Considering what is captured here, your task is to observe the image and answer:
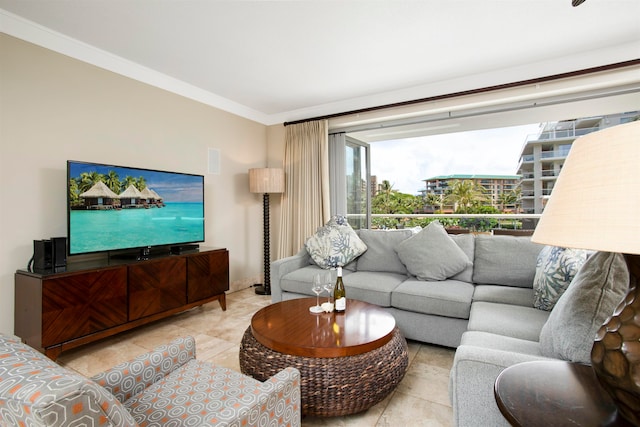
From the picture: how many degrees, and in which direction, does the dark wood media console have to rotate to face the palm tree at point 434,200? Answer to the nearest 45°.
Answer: approximately 45° to its left

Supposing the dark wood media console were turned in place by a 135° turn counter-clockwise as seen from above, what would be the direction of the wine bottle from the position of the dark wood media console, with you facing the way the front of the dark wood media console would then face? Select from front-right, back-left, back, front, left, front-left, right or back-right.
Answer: back-right

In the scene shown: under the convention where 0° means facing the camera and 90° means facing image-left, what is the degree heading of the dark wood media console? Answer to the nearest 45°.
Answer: approximately 315°

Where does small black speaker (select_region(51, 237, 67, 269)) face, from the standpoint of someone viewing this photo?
facing the viewer and to the right of the viewer

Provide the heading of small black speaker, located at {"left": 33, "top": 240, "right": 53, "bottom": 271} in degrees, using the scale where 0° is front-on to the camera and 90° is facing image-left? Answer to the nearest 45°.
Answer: approximately 315°

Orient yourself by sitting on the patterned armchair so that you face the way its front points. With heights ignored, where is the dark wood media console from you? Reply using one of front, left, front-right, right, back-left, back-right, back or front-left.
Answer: front-left

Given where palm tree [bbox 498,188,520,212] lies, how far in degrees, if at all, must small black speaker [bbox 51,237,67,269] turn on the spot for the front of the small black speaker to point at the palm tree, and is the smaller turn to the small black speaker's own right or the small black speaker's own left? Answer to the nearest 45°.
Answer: approximately 45° to the small black speaker's own left

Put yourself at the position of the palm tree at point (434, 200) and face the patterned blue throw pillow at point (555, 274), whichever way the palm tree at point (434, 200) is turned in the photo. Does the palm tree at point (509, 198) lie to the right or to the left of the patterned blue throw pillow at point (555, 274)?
left

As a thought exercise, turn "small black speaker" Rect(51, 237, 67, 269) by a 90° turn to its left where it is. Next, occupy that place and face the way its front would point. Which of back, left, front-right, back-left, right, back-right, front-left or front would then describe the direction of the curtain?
front-right

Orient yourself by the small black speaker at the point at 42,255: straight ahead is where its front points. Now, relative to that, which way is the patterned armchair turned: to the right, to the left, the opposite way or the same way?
to the left

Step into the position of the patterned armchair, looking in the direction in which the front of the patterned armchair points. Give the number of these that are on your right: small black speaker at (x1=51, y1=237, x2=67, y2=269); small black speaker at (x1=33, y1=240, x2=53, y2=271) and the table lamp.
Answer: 1

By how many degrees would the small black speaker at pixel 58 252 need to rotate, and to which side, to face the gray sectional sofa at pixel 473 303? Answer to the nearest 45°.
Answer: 0° — it already faces it

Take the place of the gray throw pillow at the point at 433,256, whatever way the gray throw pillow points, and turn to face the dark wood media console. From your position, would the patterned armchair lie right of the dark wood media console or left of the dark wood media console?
left

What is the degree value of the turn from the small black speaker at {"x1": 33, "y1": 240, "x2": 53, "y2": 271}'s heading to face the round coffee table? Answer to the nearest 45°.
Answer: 0° — it already faces it

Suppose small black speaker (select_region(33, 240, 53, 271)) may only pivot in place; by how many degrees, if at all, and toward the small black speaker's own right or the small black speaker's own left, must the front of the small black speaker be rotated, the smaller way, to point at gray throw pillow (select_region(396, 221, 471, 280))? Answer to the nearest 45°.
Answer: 0° — it already faces it

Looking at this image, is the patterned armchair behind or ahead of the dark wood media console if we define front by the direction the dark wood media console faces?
ahead

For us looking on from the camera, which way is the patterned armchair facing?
facing away from the viewer and to the right of the viewer
